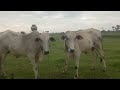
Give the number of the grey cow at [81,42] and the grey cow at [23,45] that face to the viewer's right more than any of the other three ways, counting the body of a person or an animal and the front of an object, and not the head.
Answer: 1

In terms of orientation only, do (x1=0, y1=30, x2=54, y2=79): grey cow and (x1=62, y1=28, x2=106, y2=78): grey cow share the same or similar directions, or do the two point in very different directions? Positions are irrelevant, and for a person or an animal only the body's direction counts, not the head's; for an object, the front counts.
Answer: very different directions

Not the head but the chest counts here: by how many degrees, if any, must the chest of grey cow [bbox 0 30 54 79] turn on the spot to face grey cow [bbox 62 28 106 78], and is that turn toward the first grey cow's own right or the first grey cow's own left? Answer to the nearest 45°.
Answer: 0° — it already faces it

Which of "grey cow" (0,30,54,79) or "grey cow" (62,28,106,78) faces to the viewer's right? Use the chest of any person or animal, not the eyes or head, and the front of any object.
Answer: "grey cow" (0,30,54,79)

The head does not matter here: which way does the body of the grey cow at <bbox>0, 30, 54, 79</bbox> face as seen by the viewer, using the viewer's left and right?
facing to the right of the viewer

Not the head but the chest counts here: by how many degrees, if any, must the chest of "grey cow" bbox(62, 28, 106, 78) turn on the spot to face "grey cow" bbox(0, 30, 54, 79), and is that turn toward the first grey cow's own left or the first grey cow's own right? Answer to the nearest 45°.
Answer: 0° — it already faces it
